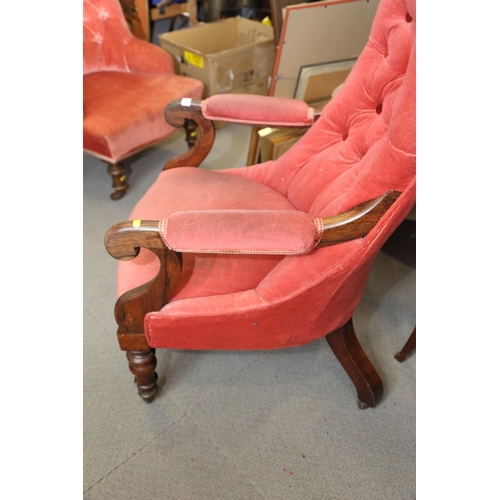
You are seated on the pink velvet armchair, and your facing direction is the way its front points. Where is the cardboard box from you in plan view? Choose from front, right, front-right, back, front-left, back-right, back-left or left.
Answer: right

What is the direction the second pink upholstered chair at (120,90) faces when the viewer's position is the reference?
facing the viewer and to the right of the viewer

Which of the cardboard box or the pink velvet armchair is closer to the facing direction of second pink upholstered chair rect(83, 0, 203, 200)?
the pink velvet armchair

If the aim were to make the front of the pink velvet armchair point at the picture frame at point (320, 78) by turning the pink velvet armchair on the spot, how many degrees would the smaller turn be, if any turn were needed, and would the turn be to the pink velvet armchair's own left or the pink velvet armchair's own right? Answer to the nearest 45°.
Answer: approximately 90° to the pink velvet armchair's own right

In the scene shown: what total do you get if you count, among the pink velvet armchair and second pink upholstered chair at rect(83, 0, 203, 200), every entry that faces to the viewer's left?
1

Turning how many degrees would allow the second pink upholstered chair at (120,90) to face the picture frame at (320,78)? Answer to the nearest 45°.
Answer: approximately 45° to its left

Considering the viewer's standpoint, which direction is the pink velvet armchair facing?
facing to the left of the viewer

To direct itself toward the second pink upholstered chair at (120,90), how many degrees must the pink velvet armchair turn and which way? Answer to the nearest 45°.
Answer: approximately 45° to its right
